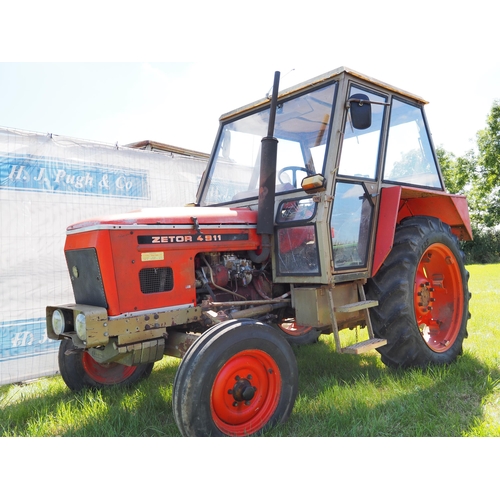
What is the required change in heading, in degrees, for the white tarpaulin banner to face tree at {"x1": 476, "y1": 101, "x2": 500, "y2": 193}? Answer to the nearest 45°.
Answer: approximately 90° to its left

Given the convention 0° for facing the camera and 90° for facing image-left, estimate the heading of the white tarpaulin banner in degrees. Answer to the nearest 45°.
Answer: approximately 315°

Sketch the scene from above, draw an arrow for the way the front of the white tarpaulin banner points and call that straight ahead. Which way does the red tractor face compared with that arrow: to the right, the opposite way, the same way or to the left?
to the right

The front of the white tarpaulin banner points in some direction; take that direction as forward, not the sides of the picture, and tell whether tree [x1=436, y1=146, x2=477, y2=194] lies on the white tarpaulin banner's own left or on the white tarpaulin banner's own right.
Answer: on the white tarpaulin banner's own left

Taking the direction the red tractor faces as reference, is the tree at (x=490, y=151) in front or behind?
behind

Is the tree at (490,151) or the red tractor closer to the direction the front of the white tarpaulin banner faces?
the red tractor

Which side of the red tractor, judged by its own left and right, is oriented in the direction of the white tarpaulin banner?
right

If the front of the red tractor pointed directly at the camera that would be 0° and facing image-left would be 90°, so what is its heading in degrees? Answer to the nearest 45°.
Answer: approximately 45°
